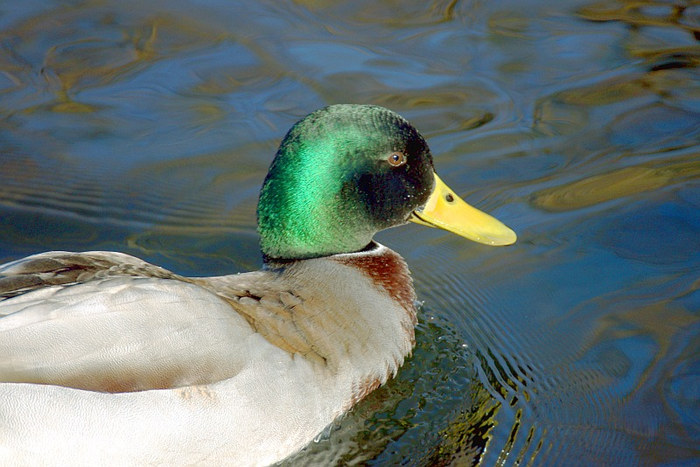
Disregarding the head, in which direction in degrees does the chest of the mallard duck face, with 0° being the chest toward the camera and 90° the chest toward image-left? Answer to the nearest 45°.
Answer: approximately 270°
